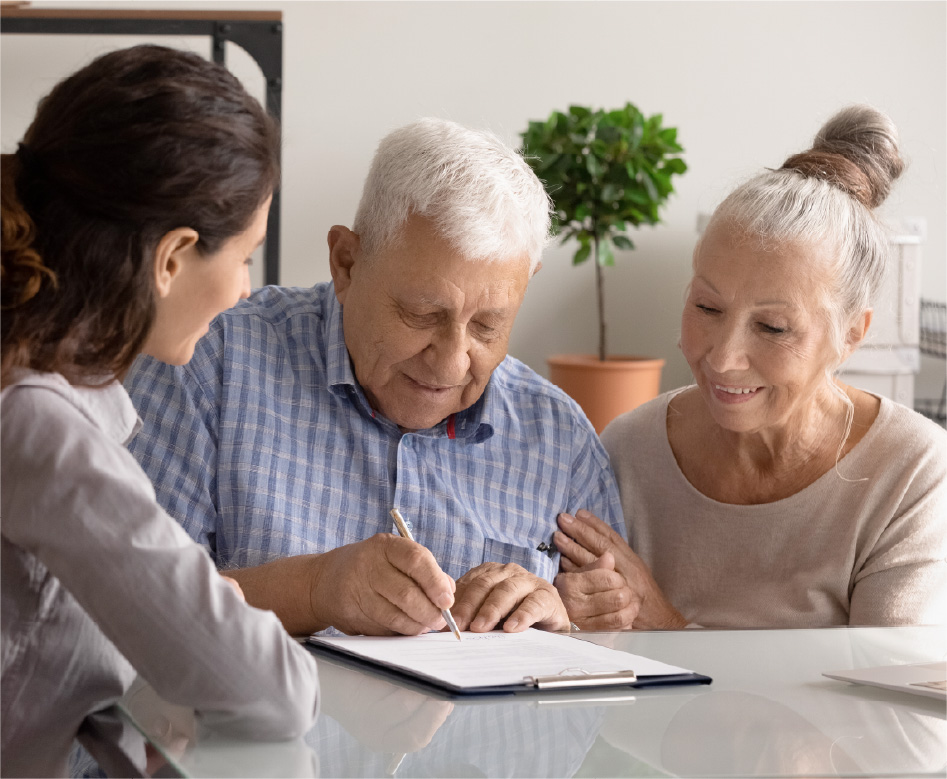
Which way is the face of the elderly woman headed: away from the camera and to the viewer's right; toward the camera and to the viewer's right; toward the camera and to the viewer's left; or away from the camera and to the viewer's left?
toward the camera and to the viewer's left

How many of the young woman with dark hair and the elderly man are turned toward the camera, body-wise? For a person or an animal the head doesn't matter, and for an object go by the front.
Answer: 1

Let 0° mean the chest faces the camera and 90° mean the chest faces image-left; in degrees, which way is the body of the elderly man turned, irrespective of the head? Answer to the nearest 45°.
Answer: approximately 0°

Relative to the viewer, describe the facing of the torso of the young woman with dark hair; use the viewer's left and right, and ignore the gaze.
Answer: facing away from the viewer and to the right of the viewer

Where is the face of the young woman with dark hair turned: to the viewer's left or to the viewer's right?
to the viewer's right
